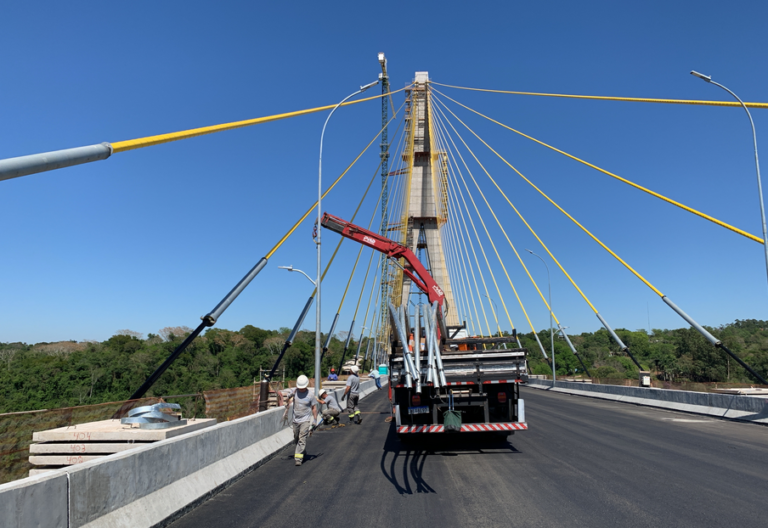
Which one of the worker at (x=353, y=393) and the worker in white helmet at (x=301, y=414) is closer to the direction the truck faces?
the worker

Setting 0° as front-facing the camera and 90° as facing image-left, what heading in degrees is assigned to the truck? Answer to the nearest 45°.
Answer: approximately 180°

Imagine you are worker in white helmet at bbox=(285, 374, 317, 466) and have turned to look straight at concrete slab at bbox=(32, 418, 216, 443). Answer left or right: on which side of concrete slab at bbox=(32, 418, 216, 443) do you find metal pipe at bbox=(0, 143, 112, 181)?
left

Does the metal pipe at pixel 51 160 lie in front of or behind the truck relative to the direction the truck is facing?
behind

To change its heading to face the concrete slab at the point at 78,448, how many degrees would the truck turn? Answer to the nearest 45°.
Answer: approximately 135° to its left

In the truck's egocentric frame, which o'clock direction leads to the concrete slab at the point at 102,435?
The concrete slab is roughly at 8 o'clock from the truck.

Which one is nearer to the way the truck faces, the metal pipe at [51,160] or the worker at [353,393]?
the worker

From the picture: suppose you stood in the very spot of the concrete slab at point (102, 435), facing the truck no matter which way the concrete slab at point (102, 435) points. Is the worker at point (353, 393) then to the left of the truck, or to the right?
left

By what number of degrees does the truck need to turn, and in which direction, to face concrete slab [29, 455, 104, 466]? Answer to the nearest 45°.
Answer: approximately 135° to its left
